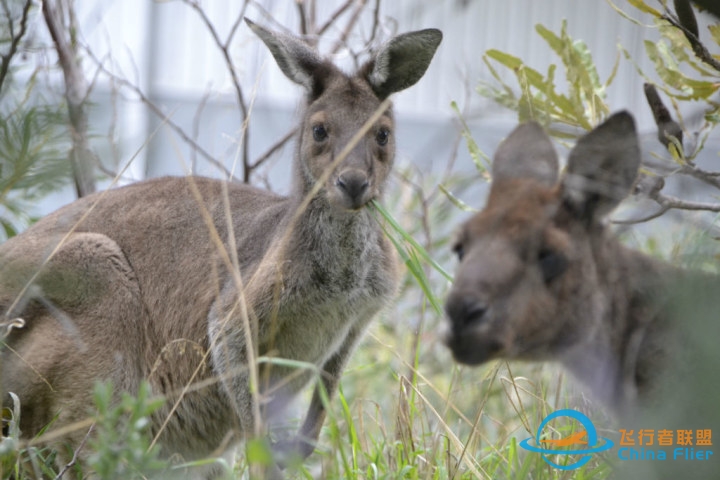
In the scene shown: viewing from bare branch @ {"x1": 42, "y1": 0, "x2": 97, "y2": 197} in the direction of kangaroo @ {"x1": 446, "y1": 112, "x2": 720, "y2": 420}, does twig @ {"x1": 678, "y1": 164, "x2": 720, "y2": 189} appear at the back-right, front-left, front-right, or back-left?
front-left

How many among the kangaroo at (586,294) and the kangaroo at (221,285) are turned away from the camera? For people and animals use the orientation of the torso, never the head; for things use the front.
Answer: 0

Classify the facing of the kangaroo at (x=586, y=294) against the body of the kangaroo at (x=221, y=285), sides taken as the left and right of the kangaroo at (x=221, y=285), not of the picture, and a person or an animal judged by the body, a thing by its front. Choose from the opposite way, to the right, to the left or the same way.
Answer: to the right

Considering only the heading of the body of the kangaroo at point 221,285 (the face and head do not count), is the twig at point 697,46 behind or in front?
in front

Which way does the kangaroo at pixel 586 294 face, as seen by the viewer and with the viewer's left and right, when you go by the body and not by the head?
facing the viewer and to the left of the viewer

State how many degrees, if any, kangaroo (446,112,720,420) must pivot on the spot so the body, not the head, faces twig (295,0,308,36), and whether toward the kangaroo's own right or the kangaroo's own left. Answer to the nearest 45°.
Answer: approximately 90° to the kangaroo's own right

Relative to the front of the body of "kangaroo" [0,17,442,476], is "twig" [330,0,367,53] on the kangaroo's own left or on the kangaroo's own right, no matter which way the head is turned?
on the kangaroo's own left

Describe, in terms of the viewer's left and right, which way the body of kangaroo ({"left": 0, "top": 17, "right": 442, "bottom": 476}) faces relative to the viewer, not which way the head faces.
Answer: facing the viewer and to the right of the viewer

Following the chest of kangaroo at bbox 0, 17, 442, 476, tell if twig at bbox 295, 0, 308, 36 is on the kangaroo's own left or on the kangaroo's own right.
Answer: on the kangaroo's own left

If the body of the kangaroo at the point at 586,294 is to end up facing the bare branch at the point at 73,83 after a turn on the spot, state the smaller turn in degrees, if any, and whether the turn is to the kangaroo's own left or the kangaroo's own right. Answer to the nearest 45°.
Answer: approximately 90° to the kangaroo's own right

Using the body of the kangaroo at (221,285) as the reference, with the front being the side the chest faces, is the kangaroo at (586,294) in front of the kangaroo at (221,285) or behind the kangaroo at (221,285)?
in front

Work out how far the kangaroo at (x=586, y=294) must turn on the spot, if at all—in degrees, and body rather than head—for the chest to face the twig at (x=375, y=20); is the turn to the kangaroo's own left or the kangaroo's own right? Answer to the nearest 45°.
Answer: approximately 90° to the kangaroo's own right
